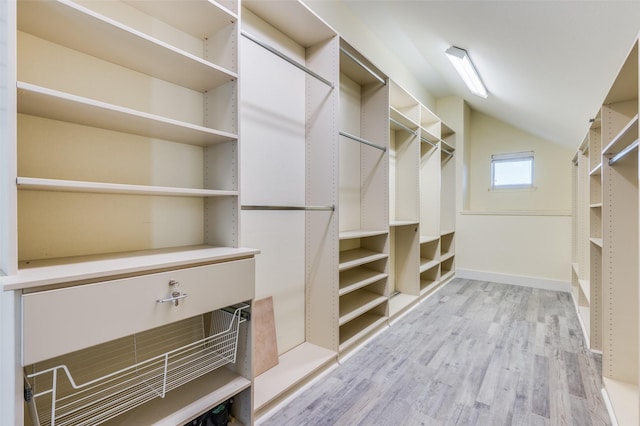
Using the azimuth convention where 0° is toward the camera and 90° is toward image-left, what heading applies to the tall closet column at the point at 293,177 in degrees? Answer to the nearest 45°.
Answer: approximately 315°

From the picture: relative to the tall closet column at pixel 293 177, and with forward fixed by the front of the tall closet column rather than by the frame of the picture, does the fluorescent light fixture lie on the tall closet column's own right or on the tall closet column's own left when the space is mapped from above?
on the tall closet column's own left

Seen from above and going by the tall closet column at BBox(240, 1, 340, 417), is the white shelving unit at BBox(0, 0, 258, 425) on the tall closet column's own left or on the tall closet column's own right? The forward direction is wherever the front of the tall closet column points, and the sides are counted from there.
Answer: on the tall closet column's own right

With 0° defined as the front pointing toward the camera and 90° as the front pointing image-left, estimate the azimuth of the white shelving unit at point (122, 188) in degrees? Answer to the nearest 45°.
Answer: approximately 315°

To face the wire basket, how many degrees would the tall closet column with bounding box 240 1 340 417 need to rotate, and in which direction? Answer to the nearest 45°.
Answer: approximately 90° to its right

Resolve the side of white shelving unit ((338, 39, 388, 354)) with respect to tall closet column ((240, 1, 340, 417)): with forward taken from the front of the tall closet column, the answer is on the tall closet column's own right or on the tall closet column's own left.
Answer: on the tall closet column's own left
